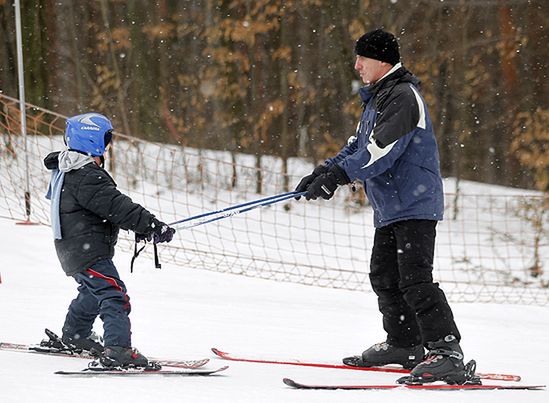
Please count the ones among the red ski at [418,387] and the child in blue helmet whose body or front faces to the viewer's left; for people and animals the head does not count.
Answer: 1

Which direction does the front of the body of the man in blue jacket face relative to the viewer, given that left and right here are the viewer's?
facing to the left of the viewer

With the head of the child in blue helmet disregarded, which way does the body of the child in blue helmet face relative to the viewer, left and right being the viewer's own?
facing to the right of the viewer

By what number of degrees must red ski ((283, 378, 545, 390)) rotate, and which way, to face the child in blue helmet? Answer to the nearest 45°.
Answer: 0° — it already faces them

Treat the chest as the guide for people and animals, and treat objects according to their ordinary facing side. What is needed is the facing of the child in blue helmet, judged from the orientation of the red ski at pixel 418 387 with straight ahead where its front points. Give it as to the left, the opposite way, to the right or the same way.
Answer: the opposite way

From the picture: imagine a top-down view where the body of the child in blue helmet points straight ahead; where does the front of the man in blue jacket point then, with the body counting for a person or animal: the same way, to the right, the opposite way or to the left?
the opposite way

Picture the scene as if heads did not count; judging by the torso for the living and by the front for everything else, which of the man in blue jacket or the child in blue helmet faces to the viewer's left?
the man in blue jacket

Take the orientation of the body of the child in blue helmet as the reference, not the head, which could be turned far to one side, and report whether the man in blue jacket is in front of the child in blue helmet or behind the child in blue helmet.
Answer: in front

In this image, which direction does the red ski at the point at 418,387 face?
to the viewer's left

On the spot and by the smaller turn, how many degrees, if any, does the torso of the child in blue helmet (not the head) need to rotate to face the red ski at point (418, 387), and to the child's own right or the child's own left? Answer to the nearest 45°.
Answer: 0° — they already face it

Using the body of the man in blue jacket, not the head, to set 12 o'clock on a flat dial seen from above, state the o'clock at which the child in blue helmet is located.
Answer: The child in blue helmet is roughly at 12 o'clock from the man in blue jacket.

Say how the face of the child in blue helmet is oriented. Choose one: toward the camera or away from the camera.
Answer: away from the camera
